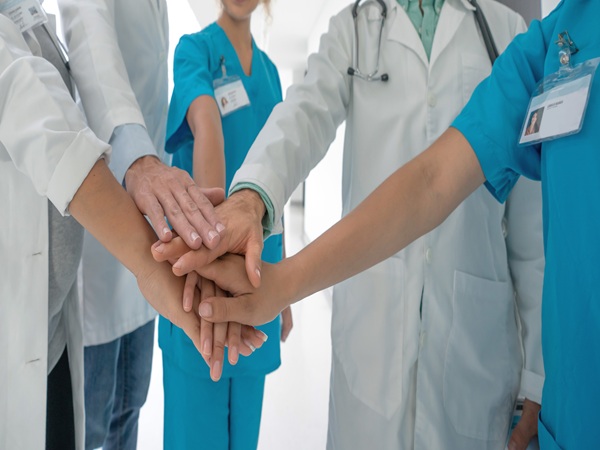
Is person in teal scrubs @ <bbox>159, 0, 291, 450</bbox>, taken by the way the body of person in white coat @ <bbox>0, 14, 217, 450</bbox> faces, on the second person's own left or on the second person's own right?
on the second person's own left

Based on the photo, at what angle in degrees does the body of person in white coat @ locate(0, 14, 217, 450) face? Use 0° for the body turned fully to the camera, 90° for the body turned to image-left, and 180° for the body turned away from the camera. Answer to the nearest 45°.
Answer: approximately 315°

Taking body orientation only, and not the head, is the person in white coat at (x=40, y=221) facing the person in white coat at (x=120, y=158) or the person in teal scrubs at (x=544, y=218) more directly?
the person in teal scrubs
